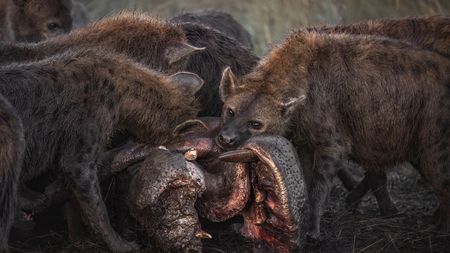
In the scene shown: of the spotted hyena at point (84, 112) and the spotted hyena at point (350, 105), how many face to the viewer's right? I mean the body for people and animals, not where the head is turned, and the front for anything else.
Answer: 1

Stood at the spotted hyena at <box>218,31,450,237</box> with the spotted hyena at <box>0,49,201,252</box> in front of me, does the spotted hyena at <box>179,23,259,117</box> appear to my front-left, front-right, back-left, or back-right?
front-right

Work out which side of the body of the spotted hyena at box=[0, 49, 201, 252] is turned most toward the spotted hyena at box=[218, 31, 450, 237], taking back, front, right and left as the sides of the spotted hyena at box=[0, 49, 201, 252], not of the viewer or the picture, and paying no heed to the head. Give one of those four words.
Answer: front

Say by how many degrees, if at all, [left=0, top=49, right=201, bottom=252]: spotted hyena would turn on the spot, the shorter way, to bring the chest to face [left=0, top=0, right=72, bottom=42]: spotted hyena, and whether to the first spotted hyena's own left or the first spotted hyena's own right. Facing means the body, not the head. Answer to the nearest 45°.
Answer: approximately 90° to the first spotted hyena's own left

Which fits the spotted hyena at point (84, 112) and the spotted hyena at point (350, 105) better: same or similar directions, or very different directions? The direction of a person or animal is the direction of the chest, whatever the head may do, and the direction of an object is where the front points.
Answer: very different directions

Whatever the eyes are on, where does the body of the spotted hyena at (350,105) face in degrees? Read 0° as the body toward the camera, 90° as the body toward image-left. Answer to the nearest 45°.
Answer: approximately 90°

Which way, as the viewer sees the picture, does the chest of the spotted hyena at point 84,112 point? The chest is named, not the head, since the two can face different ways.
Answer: to the viewer's right
